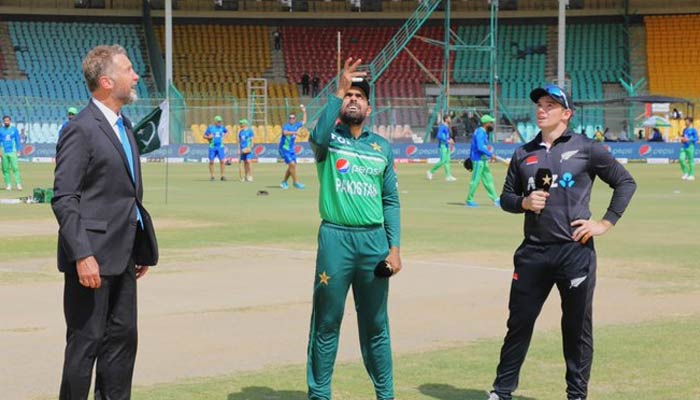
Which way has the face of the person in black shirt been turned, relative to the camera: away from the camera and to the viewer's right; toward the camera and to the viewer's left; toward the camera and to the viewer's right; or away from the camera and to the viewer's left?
toward the camera and to the viewer's left

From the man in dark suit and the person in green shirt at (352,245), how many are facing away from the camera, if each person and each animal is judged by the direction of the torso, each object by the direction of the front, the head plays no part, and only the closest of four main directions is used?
0

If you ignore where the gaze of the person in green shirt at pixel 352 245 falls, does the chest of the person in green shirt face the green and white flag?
no

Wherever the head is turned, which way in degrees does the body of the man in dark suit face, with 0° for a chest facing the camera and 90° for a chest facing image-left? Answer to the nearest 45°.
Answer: approximately 315°

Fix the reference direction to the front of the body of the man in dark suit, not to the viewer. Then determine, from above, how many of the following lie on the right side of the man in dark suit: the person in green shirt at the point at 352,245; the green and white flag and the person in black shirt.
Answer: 0

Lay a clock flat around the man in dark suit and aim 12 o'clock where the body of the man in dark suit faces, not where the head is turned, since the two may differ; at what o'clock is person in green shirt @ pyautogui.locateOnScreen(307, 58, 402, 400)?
The person in green shirt is roughly at 10 o'clock from the man in dark suit.

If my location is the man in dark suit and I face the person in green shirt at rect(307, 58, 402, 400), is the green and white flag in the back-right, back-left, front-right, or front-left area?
front-left

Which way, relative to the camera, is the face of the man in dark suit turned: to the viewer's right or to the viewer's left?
to the viewer's right

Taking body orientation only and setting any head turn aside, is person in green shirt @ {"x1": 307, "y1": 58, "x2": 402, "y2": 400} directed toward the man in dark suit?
no

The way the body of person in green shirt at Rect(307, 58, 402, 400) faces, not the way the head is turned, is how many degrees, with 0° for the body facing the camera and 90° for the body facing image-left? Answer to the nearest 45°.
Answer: approximately 0°

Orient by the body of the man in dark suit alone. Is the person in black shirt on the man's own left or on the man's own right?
on the man's own left

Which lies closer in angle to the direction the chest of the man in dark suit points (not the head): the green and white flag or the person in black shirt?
the person in black shirt

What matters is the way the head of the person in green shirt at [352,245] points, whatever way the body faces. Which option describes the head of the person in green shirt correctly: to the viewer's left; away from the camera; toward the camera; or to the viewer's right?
toward the camera

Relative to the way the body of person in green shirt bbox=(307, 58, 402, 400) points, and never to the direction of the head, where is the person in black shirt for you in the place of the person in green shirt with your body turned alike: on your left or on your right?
on your left

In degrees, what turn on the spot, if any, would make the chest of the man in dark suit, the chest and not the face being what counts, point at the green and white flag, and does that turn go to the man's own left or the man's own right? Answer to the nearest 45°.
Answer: approximately 135° to the man's own left
